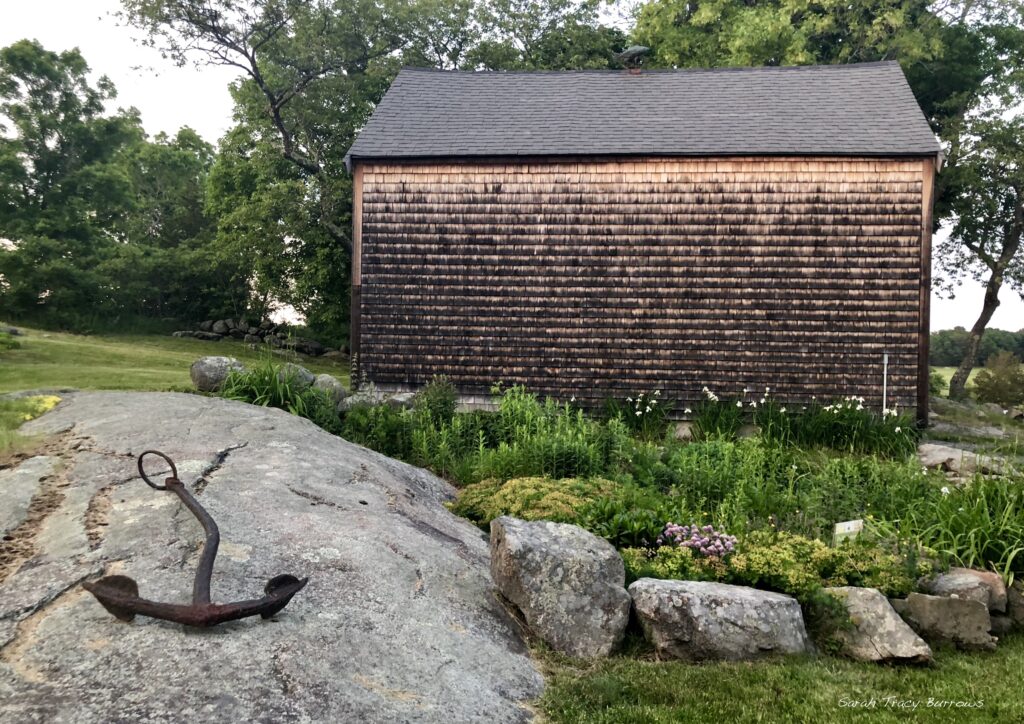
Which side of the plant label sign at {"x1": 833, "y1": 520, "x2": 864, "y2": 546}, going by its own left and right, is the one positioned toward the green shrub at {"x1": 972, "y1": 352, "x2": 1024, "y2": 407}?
back

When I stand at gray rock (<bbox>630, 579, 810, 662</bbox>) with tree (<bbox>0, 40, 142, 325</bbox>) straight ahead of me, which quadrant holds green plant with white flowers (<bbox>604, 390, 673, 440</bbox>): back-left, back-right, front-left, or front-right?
front-right

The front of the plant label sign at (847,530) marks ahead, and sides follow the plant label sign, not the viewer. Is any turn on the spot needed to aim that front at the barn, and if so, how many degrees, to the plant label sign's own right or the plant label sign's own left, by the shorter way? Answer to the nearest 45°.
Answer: approximately 135° to the plant label sign's own right

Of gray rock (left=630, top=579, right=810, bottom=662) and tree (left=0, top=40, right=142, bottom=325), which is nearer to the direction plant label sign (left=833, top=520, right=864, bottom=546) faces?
the gray rock

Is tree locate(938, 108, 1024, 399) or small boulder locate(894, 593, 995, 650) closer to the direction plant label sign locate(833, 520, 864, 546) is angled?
the small boulder

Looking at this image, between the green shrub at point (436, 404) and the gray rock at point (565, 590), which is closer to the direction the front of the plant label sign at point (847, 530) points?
the gray rock

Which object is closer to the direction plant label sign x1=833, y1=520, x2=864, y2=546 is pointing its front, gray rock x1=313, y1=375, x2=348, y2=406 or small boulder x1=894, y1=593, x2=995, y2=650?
the small boulder

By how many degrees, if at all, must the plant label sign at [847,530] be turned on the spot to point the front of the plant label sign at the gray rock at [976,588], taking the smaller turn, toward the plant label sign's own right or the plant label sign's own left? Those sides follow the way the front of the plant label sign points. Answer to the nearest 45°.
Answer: approximately 45° to the plant label sign's own left

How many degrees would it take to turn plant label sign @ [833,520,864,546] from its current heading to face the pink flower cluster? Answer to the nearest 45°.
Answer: approximately 45° to its right

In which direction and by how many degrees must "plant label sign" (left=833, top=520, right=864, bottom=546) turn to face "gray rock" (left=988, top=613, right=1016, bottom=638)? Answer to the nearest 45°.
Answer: approximately 45° to its left

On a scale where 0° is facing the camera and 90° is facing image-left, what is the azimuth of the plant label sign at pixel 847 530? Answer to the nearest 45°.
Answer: approximately 0°

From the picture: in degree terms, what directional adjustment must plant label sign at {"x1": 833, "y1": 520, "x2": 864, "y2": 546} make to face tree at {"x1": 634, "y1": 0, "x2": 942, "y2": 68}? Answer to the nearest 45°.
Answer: approximately 180°

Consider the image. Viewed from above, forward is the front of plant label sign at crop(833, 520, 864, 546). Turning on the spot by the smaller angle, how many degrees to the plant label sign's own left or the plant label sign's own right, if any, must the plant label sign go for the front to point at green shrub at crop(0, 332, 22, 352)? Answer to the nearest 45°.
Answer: approximately 90° to the plant label sign's own right

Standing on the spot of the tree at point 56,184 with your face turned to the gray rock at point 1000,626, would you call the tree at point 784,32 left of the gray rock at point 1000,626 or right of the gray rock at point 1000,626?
left

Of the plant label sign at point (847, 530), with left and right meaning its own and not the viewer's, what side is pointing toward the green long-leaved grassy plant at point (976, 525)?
left

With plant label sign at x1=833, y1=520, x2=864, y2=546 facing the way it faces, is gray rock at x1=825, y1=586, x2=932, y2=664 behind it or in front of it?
in front

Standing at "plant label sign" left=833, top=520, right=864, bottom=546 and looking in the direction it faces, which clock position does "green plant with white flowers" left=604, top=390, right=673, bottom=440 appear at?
The green plant with white flowers is roughly at 5 o'clock from the plant label sign.

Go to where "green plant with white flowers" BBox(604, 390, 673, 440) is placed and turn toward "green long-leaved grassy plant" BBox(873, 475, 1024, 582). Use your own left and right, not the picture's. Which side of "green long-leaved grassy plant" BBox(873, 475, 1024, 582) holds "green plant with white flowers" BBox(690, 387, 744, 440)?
left

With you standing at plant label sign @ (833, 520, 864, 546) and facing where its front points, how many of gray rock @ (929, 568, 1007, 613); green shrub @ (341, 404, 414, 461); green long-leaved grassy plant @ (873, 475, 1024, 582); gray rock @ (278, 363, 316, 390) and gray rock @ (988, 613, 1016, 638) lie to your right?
2
